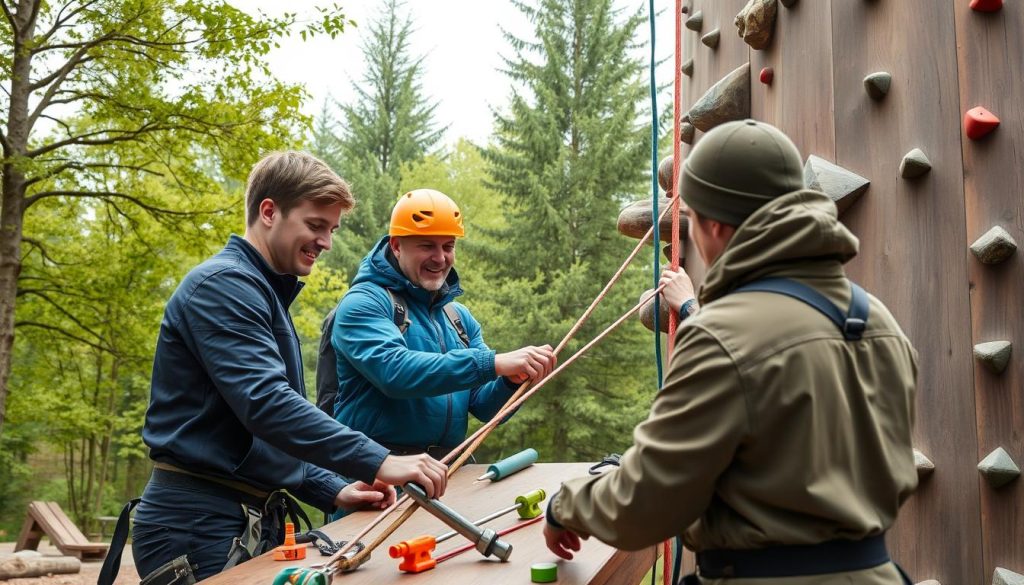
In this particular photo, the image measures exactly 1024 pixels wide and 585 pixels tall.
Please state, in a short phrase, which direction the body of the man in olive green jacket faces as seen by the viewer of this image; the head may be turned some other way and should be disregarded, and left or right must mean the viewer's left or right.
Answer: facing away from the viewer and to the left of the viewer

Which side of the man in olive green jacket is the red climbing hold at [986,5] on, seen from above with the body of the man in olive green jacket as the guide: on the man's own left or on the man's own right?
on the man's own right

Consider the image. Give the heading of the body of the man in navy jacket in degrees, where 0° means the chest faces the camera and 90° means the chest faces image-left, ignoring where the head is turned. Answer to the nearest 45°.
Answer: approximately 270°

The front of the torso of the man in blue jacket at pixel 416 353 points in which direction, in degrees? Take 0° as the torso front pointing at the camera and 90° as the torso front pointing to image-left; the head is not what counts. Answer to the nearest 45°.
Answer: approximately 315°

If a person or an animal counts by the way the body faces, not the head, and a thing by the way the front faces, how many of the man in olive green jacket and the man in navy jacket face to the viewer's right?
1

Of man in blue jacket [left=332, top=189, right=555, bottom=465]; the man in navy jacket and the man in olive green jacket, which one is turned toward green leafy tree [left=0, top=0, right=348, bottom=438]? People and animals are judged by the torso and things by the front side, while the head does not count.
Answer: the man in olive green jacket

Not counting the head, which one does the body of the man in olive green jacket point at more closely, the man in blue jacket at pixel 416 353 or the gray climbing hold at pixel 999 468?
the man in blue jacket

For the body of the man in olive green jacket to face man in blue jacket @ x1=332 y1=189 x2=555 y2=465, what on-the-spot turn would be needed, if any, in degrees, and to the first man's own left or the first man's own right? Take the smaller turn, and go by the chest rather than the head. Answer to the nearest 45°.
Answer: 0° — they already face them

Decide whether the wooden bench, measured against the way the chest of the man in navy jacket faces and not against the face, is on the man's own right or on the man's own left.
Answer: on the man's own left

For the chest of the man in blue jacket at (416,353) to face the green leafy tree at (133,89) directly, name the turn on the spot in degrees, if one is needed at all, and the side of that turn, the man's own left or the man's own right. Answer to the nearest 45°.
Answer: approximately 180°

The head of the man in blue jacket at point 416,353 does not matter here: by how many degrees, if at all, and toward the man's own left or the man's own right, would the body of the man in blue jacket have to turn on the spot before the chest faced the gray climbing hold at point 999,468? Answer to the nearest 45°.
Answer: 0° — they already face it

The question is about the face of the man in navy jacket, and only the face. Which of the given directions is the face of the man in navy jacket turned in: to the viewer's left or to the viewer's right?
to the viewer's right

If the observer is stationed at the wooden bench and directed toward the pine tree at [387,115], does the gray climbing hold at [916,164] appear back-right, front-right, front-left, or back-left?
back-right

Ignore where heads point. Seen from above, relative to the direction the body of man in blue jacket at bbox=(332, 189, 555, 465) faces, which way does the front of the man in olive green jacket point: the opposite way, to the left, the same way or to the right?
the opposite way

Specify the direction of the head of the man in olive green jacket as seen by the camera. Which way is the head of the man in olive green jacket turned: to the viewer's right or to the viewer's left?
to the viewer's left
